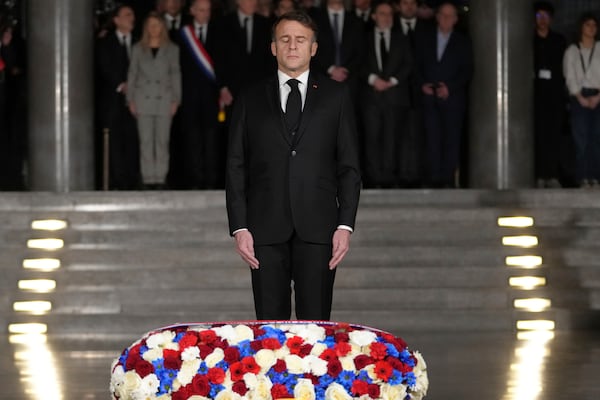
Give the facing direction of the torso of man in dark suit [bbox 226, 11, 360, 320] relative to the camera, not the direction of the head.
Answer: toward the camera

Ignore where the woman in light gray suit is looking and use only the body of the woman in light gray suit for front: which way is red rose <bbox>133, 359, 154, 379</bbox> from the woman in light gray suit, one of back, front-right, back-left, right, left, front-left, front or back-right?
front

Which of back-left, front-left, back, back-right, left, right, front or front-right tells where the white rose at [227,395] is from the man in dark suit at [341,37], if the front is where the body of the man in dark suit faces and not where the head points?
front

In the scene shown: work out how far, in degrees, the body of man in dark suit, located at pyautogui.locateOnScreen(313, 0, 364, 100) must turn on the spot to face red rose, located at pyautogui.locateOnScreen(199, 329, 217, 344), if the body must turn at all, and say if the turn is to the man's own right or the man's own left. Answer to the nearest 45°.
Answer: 0° — they already face it

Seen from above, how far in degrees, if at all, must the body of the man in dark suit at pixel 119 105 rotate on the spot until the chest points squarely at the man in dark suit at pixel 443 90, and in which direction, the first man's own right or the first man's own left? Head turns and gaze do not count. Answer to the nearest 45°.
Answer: approximately 45° to the first man's own left

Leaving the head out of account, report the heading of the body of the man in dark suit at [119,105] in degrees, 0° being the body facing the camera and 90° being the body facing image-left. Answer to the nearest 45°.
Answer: approximately 315°

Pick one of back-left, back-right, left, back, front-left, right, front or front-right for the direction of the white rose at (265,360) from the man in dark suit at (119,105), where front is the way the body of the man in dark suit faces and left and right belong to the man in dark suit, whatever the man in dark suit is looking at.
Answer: front-right

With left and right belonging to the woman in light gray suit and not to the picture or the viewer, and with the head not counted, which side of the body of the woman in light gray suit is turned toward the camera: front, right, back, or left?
front

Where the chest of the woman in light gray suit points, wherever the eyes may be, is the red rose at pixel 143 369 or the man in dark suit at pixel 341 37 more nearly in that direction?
the red rose

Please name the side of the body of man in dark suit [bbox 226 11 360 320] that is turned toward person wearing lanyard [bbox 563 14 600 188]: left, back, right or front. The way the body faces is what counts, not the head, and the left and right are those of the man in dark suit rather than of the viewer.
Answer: back

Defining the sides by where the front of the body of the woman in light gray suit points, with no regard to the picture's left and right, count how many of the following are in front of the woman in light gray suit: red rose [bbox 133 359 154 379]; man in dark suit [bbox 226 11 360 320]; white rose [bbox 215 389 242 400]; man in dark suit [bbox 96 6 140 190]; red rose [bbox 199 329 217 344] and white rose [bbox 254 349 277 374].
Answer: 5

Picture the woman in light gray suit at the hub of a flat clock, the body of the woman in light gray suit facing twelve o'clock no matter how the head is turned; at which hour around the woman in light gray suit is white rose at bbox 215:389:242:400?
The white rose is roughly at 12 o'clock from the woman in light gray suit.

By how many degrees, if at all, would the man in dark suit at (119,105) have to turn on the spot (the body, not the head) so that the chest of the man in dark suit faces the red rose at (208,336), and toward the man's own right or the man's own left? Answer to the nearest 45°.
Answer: approximately 45° to the man's own right

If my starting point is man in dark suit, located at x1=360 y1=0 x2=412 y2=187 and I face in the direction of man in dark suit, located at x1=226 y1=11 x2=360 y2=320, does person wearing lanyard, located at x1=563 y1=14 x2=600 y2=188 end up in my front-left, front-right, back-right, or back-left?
back-left

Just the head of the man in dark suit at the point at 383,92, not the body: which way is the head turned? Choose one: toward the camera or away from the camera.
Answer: toward the camera

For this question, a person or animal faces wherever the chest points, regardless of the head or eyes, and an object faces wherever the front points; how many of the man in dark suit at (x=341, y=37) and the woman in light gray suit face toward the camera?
2

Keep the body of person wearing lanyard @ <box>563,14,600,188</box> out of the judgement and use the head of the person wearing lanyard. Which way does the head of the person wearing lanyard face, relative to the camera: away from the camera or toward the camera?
toward the camera

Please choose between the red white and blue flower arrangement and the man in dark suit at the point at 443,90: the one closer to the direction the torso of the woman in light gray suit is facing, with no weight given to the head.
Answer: the red white and blue flower arrangement

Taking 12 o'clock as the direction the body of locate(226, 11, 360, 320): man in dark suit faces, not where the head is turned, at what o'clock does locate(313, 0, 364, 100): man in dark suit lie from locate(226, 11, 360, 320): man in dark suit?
locate(313, 0, 364, 100): man in dark suit is roughly at 6 o'clock from locate(226, 11, 360, 320): man in dark suit.
